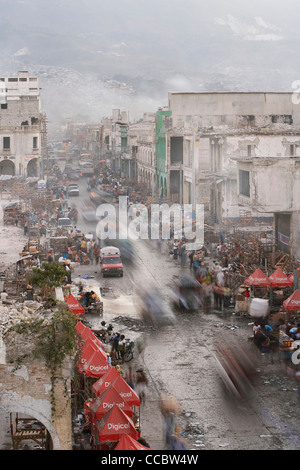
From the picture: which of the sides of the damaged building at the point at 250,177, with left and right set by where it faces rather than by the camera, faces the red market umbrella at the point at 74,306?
front

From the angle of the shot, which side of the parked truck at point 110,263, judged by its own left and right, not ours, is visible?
front

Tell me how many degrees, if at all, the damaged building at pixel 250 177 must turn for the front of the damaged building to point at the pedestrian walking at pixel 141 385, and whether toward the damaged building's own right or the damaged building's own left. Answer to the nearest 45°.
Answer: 0° — it already faces them

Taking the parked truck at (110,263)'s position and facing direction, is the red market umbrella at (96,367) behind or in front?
in front

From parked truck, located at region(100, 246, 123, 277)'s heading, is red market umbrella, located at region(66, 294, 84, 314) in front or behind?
in front

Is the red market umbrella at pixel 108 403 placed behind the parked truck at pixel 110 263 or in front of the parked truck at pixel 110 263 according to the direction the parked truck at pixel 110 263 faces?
in front

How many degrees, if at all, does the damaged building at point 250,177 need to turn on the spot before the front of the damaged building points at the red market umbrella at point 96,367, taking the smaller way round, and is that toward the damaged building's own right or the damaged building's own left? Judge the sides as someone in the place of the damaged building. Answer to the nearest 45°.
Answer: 0° — it already faces it

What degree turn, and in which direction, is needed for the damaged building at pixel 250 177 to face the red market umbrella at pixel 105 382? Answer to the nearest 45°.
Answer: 0° — it already faces it
